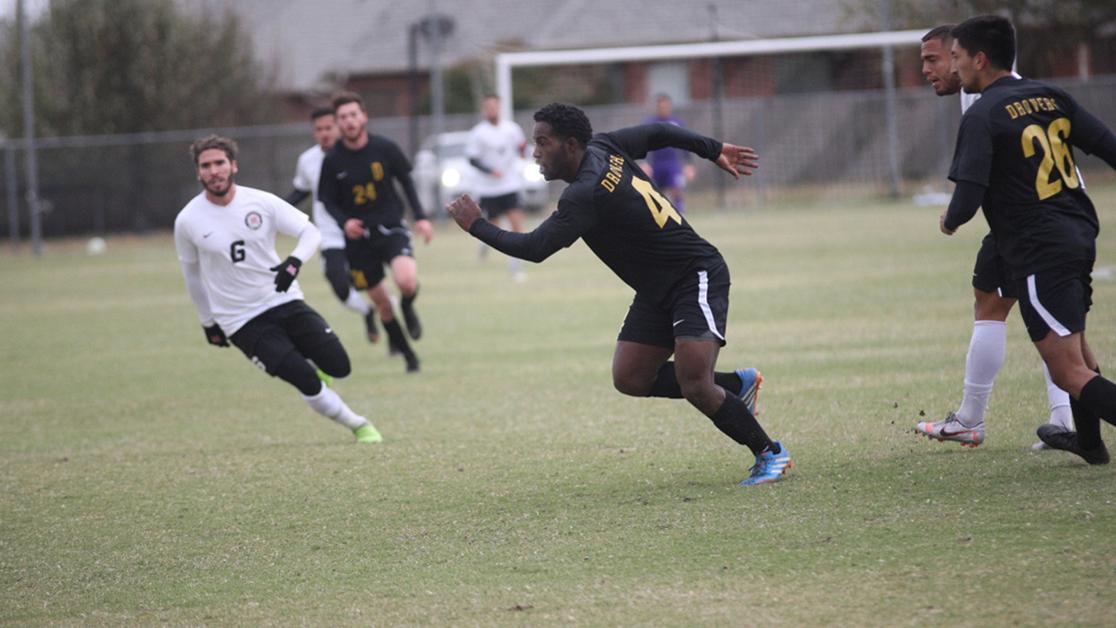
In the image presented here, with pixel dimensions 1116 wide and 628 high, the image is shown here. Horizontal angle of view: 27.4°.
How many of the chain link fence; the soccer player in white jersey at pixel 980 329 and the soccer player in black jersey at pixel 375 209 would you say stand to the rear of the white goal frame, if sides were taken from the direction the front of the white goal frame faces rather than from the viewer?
1

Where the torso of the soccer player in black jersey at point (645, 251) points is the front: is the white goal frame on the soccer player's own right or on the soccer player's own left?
on the soccer player's own right

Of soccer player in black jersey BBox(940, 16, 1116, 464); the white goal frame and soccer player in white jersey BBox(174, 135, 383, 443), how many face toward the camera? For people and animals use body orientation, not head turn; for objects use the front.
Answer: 2

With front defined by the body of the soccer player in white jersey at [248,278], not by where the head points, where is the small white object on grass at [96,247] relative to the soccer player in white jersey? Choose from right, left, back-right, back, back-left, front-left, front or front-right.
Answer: back

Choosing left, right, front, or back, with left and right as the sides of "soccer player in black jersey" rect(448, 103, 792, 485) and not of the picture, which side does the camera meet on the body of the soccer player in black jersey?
left

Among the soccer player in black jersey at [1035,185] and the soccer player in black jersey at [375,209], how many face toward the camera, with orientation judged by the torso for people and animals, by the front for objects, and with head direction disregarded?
1

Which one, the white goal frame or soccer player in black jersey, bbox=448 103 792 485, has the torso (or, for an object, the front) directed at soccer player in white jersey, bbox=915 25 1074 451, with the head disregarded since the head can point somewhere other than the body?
the white goal frame
